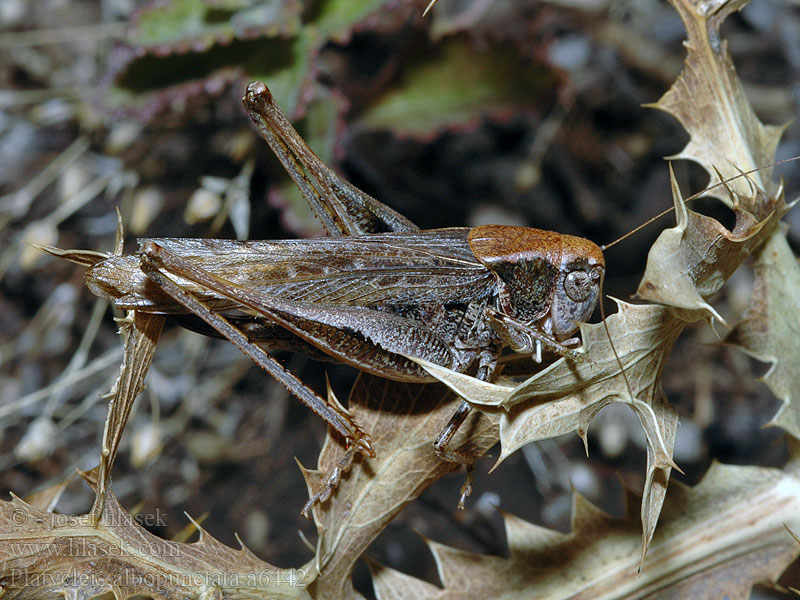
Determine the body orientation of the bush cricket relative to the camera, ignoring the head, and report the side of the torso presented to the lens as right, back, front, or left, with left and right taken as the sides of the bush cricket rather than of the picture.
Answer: right

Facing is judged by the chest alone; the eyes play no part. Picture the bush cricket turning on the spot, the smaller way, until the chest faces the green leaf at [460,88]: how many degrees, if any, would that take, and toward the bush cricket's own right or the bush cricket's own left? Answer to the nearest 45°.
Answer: approximately 45° to the bush cricket's own left
